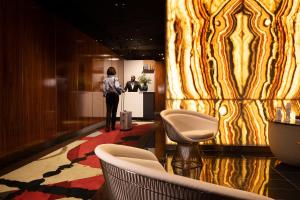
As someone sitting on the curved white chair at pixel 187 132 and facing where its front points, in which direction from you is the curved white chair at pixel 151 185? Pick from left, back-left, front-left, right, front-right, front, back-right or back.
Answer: front-right

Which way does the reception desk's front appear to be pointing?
toward the camera

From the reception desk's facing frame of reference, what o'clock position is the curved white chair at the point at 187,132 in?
The curved white chair is roughly at 12 o'clock from the reception desk.

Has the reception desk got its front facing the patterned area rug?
yes

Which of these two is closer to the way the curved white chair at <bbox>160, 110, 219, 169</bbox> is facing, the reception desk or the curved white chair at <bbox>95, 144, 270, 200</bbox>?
the curved white chair

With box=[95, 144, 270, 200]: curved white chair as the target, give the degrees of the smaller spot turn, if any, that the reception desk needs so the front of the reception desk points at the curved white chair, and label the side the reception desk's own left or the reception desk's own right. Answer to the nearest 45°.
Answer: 0° — it already faces it
